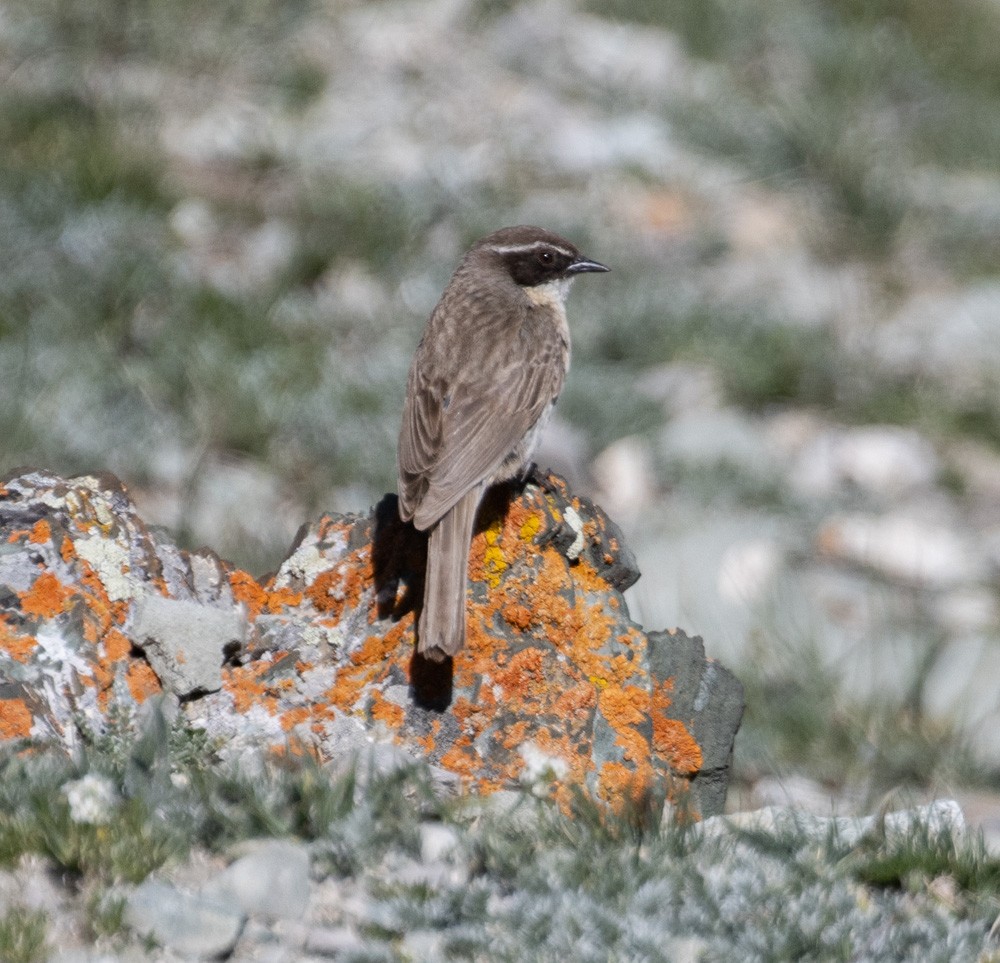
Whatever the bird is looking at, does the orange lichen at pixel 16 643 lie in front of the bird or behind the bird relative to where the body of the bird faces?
behind

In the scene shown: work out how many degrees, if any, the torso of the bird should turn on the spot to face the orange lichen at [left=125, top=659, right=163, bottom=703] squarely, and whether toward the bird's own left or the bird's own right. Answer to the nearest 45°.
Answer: approximately 180°

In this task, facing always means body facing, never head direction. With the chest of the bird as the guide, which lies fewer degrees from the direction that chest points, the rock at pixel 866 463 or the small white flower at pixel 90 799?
the rock

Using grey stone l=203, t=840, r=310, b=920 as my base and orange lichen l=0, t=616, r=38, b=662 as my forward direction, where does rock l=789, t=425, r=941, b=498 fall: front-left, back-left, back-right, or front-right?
front-right

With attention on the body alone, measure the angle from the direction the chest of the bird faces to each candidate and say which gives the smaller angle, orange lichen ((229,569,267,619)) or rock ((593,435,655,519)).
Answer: the rock

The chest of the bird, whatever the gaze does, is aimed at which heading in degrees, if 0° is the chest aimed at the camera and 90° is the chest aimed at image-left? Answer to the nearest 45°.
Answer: approximately 225°

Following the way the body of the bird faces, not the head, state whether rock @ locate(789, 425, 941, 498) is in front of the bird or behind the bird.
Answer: in front

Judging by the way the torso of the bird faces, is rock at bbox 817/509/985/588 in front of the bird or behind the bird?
in front
